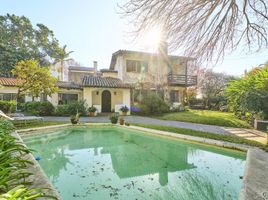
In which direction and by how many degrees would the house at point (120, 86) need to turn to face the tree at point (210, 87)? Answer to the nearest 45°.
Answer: approximately 90° to its left

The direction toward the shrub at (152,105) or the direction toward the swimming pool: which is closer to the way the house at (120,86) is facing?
the swimming pool

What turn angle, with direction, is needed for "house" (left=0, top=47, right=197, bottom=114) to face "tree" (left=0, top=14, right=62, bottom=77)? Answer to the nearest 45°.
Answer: approximately 135° to its right

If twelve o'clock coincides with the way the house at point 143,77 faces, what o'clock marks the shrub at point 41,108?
The shrub is roughly at 2 o'clock from the house.

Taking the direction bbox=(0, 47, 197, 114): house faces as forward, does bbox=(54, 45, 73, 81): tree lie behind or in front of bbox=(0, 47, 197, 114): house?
behind

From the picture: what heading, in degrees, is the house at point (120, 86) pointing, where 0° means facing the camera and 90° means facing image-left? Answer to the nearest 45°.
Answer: approximately 0°

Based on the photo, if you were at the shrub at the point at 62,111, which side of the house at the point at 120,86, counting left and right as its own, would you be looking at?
right
